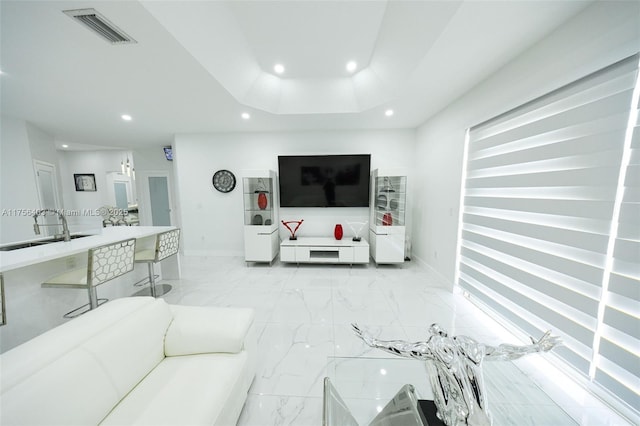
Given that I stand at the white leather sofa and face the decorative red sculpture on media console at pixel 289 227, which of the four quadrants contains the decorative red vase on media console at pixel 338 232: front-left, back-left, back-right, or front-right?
front-right

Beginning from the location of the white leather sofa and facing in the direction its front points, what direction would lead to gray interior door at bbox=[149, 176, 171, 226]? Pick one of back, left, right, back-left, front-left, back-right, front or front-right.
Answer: back-left

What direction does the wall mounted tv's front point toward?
toward the camera

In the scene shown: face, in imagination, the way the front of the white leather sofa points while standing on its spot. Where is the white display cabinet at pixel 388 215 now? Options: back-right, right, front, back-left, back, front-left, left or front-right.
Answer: front-left

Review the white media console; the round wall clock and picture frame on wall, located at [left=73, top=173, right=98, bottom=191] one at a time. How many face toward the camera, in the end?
3

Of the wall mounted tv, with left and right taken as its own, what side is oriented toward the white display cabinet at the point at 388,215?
left

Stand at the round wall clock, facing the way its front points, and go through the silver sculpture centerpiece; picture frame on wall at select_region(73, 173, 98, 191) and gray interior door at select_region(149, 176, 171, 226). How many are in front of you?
1

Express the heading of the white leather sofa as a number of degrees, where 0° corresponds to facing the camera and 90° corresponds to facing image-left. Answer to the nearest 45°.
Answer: approximately 315°

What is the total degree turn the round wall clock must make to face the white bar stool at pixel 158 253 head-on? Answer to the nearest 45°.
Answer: approximately 45° to its right

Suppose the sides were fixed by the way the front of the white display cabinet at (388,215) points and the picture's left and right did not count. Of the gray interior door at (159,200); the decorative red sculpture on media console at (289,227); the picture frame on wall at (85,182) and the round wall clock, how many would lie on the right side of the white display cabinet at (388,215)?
4

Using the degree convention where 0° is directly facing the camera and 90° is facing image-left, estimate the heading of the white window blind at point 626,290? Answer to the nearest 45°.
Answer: approximately 90°

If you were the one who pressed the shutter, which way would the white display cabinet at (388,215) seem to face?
facing the viewer
